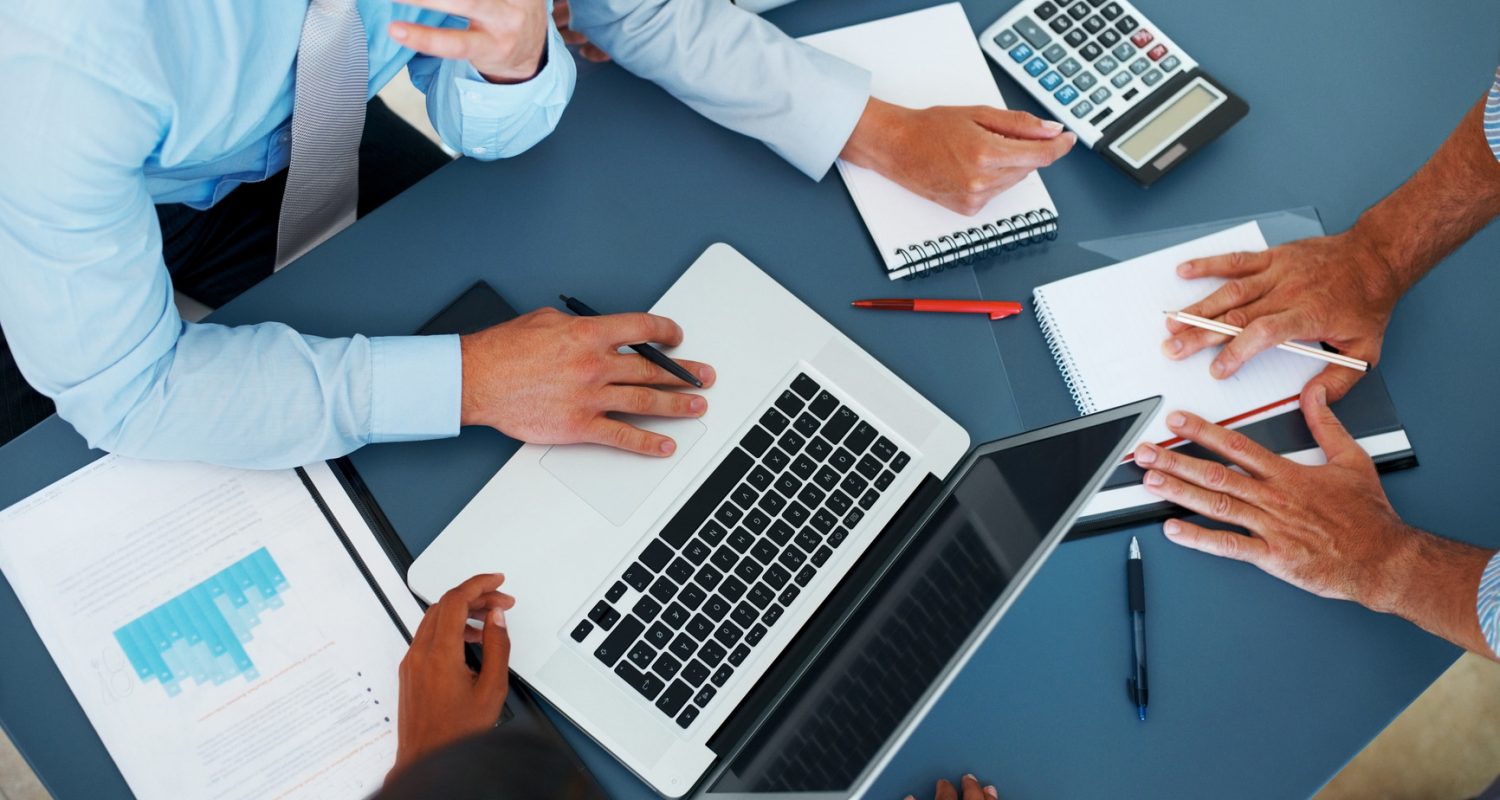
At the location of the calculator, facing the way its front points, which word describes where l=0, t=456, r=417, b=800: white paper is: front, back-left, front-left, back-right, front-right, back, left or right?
left

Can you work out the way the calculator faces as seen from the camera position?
facing away from the viewer and to the left of the viewer

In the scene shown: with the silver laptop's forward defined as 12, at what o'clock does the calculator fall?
The calculator is roughly at 2 o'clock from the silver laptop.

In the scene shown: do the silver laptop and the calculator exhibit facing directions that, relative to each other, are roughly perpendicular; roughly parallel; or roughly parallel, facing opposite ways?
roughly parallel

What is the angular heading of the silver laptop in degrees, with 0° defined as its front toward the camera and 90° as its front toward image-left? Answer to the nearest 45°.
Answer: approximately 135°

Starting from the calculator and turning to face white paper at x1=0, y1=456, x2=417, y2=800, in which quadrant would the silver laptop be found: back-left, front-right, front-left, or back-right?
front-left

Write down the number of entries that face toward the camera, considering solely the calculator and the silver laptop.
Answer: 0
